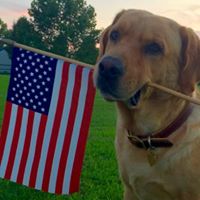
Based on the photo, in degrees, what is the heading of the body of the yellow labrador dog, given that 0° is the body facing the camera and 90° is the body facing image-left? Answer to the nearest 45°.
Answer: approximately 45°
